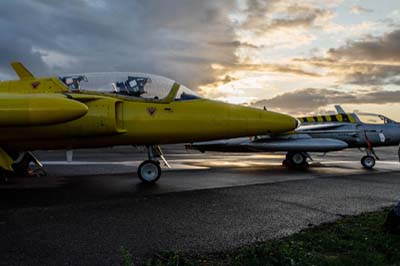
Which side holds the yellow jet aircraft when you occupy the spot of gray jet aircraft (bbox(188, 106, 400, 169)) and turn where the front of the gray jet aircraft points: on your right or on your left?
on your right

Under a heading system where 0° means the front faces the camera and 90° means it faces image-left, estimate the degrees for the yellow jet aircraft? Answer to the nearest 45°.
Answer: approximately 270°

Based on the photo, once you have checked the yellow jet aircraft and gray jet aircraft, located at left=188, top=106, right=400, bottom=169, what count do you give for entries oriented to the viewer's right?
2

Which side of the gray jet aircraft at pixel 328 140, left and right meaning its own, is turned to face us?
right
